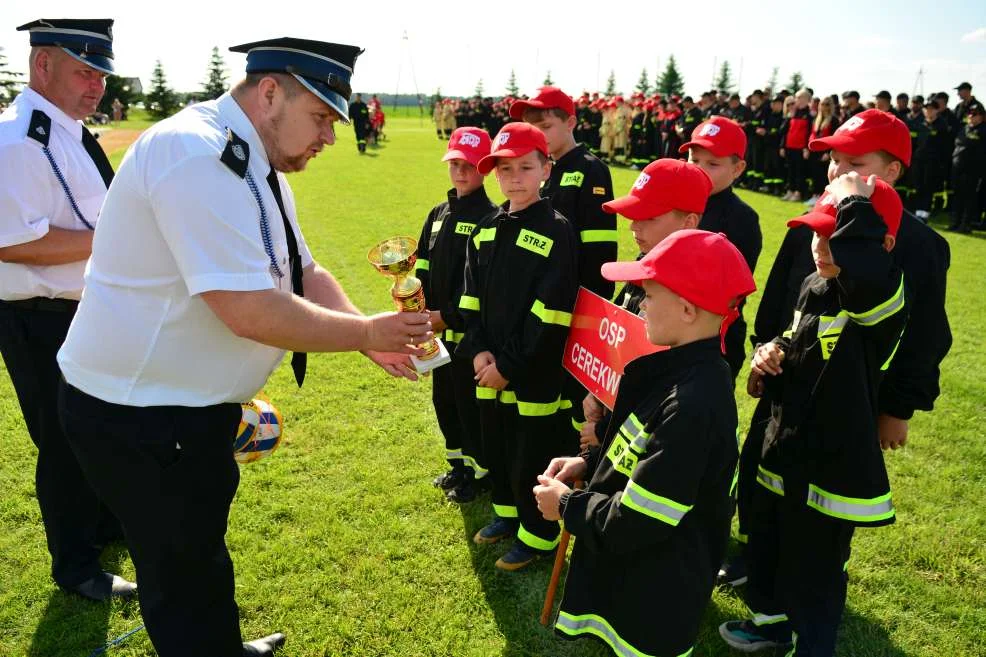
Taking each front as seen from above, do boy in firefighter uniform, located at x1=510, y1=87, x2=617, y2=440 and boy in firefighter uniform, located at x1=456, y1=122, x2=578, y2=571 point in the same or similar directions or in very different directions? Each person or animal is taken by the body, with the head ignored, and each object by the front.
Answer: same or similar directions

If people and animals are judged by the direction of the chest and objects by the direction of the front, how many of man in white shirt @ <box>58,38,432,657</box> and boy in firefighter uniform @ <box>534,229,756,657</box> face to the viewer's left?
1

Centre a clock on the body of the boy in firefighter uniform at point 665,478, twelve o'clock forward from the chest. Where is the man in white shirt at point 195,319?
The man in white shirt is roughly at 12 o'clock from the boy in firefighter uniform.

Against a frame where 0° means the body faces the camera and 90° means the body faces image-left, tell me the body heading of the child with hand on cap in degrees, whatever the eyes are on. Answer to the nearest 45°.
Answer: approximately 45°

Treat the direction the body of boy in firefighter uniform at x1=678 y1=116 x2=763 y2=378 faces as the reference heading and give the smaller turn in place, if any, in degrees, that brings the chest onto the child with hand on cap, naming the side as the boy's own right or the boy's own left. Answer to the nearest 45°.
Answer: approximately 45° to the boy's own left

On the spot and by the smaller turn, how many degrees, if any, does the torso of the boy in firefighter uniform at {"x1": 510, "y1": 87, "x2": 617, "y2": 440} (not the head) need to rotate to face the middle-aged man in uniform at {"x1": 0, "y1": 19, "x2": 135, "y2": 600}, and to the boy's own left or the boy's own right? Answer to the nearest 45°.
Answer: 0° — they already face them

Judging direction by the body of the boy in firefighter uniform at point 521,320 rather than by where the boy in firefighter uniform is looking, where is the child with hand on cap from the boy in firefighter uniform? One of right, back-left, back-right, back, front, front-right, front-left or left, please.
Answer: left

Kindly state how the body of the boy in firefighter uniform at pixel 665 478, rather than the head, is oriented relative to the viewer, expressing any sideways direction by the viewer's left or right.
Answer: facing to the left of the viewer

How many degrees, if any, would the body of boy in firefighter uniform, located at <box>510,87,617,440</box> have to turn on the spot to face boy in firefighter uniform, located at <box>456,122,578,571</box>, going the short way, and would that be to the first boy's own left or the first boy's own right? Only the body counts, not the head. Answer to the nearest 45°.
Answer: approximately 45° to the first boy's own left

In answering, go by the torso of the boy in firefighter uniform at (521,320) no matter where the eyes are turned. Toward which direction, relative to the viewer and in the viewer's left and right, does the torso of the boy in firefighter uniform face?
facing the viewer and to the left of the viewer

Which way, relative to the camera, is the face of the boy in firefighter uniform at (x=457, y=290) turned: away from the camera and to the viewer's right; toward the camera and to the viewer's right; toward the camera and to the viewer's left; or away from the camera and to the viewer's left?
toward the camera and to the viewer's left

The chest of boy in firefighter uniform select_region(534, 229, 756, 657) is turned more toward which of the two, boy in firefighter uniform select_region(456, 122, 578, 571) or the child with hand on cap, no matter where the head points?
the boy in firefighter uniform

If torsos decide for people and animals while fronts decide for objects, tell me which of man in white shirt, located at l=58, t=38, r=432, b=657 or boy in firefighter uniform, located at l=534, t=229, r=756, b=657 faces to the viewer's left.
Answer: the boy in firefighter uniform

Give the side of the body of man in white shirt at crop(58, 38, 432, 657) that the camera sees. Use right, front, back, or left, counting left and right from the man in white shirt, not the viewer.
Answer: right

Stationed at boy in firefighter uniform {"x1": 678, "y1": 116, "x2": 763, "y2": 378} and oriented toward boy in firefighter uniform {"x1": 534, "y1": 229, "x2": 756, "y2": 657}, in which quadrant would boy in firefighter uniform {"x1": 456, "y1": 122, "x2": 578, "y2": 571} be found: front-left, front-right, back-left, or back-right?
front-right

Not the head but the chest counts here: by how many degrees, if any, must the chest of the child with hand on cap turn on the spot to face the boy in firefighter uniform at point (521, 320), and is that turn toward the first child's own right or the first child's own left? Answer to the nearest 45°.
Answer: approximately 45° to the first child's own right

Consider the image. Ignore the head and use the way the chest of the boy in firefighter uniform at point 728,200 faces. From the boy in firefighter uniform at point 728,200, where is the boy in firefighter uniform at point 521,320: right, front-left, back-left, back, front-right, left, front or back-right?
front

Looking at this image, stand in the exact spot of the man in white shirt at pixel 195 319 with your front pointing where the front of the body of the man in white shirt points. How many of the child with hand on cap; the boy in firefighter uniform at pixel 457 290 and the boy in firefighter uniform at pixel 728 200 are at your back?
0
